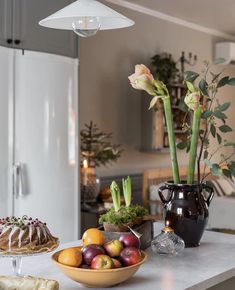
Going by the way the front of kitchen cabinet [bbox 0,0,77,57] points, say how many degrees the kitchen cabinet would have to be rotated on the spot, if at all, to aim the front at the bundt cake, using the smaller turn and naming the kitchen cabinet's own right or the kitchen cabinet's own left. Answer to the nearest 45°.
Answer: approximately 45° to the kitchen cabinet's own right

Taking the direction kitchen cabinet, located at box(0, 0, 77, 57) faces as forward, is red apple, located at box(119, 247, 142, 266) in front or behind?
in front

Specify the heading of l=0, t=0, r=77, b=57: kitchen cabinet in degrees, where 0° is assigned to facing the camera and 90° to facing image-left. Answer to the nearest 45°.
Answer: approximately 315°

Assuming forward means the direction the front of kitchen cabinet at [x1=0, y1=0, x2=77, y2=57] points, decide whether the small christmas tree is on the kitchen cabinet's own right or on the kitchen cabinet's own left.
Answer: on the kitchen cabinet's own left
